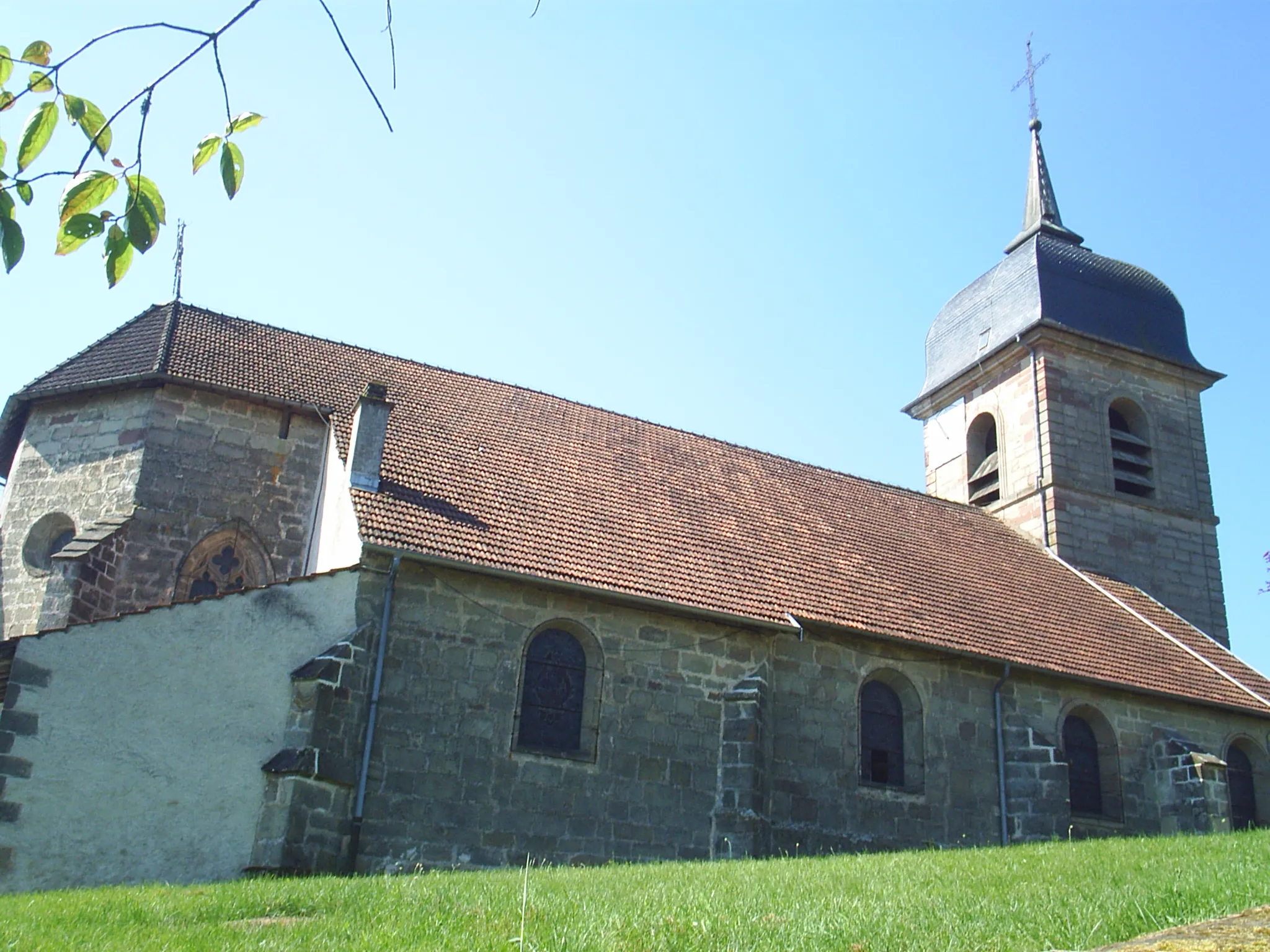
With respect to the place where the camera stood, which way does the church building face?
facing away from the viewer and to the right of the viewer
